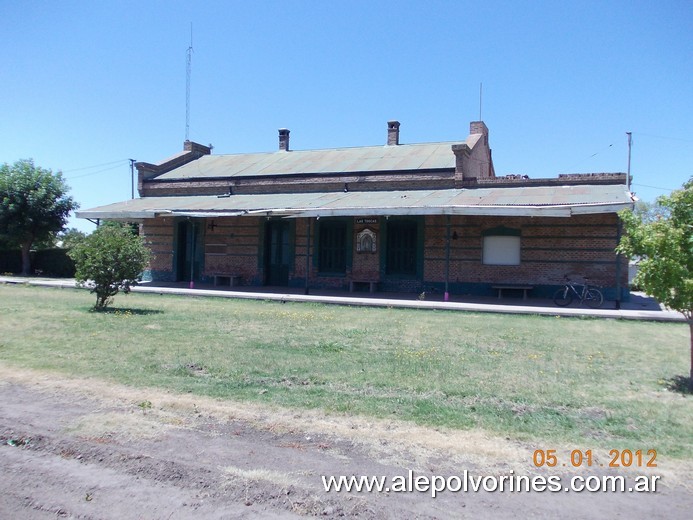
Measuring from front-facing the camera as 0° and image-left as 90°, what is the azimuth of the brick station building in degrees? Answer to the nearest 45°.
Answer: approximately 0°

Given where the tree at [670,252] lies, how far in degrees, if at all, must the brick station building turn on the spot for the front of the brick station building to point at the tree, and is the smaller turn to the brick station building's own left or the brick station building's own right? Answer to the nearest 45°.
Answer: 0° — it already faces it

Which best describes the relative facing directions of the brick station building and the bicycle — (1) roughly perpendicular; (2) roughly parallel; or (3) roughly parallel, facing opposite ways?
roughly perpendicular

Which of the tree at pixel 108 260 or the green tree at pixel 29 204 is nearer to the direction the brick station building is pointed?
the tree

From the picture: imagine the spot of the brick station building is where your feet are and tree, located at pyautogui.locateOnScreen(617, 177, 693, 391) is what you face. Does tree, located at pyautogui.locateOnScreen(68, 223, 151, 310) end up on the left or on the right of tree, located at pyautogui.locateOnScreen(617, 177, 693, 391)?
right
